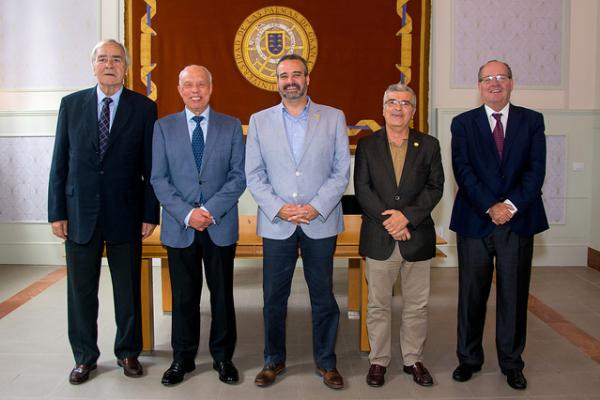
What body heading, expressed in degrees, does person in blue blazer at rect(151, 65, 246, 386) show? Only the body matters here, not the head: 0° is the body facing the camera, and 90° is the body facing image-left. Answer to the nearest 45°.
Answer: approximately 0°

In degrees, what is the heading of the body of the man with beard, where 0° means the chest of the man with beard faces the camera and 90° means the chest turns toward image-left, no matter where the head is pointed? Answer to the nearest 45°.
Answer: approximately 0°

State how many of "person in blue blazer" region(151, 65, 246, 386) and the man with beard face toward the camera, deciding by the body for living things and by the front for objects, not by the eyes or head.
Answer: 2

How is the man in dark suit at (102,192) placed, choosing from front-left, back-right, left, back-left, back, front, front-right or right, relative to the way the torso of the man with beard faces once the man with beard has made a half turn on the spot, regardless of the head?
left

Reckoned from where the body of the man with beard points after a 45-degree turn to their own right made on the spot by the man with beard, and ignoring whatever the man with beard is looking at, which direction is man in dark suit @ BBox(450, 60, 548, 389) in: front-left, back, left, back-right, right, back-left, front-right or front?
back-left

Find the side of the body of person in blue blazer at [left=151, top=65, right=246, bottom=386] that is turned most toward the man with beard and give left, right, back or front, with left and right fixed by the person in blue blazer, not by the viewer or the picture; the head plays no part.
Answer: left

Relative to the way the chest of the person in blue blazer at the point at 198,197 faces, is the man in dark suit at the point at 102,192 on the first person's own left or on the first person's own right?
on the first person's own right

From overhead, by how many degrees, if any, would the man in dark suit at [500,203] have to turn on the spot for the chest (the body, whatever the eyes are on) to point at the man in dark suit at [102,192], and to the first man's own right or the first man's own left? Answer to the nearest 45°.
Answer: approximately 90° to the first man's own right

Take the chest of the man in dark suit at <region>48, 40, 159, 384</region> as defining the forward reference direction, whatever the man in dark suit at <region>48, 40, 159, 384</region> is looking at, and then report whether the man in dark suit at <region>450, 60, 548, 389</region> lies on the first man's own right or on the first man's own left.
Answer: on the first man's own left
